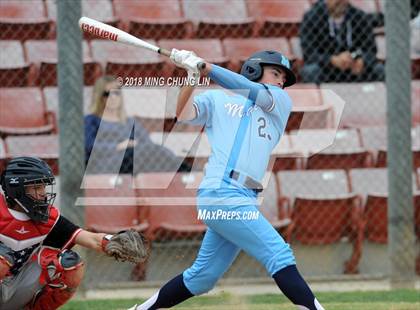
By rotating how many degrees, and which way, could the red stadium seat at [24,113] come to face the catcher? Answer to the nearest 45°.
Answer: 0° — it already faces them

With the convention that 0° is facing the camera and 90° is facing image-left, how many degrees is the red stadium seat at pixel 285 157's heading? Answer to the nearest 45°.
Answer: approximately 0°

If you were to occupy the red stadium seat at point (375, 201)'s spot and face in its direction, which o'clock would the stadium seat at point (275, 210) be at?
The stadium seat is roughly at 2 o'clock from the red stadium seat.

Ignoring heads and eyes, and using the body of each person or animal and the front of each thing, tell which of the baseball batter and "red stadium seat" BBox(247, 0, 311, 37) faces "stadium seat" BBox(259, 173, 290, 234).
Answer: the red stadium seat

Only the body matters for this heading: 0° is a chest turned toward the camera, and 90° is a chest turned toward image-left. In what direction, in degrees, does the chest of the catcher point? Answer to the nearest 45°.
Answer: approximately 315°

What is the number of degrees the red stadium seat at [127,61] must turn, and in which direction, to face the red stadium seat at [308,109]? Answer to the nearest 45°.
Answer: approximately 90° to its left

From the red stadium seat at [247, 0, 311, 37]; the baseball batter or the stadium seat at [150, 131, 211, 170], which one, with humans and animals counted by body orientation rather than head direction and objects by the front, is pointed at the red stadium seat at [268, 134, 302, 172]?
the red stadium seat at [247, 0, 311, 37]

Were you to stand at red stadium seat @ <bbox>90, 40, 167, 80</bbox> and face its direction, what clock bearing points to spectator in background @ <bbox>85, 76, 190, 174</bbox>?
The spectator in background is roughly at 12 o'clock from the red stadium seat.

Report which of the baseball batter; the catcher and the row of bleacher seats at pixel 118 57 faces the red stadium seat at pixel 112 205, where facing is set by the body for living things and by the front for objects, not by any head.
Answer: the row of bleacher seats

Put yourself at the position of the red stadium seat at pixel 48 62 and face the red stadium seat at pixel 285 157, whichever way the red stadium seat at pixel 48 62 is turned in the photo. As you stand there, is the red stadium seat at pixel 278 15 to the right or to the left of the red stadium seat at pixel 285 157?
left

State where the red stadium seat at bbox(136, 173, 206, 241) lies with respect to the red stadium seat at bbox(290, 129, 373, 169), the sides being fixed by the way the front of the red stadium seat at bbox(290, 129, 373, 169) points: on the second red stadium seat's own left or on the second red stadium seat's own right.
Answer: on the second red stadium seat's own right

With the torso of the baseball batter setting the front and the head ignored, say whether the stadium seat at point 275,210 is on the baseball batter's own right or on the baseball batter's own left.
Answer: on the baseball batter's own left

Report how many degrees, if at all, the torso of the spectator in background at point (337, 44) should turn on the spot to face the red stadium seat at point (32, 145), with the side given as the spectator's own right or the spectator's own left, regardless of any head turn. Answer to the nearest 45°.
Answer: approximately 45° to the spectator's own right

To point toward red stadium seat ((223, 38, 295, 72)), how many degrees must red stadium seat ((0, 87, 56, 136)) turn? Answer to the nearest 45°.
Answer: approximately 90° to its left
